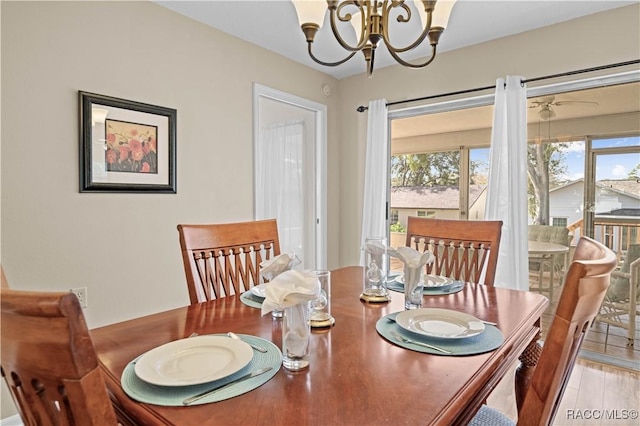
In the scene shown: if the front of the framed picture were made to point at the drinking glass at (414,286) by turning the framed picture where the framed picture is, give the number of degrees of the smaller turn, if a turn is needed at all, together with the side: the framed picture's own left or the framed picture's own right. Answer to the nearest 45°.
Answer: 0° — it already faces it

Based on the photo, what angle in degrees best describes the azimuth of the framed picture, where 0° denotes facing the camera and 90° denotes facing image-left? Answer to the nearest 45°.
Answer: approximately 315°

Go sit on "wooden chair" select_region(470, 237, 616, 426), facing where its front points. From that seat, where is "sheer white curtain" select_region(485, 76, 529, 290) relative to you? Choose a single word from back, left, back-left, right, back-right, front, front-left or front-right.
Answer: right

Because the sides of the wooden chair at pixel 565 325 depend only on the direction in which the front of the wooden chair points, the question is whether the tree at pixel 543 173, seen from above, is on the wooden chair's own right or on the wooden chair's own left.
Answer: on the wooden chair's own right

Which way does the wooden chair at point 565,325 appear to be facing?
to the viewer's left

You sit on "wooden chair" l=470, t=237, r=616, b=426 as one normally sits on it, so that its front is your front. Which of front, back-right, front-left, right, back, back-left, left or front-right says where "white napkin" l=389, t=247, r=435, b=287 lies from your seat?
front-right

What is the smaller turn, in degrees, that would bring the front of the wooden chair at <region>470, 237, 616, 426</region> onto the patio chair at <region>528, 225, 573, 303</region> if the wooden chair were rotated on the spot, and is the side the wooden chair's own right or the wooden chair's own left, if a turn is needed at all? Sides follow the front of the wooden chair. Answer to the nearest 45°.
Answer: approximately 90° to the wooden chair's own right

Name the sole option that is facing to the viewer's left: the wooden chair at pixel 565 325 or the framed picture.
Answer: the wooden chair

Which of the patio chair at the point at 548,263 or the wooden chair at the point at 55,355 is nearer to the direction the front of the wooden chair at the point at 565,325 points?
the wooden chair

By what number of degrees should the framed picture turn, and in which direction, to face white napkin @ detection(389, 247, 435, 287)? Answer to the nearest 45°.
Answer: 0° — it already faces it

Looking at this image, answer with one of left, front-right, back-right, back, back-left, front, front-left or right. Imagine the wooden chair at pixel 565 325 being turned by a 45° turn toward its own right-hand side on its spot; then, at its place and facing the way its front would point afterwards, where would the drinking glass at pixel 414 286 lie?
front

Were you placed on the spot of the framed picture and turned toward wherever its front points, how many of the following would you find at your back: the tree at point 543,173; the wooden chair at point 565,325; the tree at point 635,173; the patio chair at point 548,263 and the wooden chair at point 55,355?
0

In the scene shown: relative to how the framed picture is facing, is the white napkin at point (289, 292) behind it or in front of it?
in front

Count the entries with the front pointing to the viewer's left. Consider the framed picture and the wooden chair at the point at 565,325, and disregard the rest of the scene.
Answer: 1

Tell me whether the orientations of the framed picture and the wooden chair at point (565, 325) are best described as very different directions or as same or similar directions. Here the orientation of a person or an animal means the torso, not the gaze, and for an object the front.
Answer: very different directions

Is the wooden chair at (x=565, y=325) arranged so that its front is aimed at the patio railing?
no

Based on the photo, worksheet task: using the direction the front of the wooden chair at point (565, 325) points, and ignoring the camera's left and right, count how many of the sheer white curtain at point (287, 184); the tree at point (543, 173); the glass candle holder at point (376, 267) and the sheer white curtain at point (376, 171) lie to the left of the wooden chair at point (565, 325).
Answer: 0

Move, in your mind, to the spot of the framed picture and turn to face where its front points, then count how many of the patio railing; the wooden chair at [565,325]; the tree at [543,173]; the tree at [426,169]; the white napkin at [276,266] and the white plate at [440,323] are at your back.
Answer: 0

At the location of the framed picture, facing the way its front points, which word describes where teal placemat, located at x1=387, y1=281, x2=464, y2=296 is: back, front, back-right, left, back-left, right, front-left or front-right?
front

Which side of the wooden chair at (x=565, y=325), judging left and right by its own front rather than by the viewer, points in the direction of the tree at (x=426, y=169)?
right
